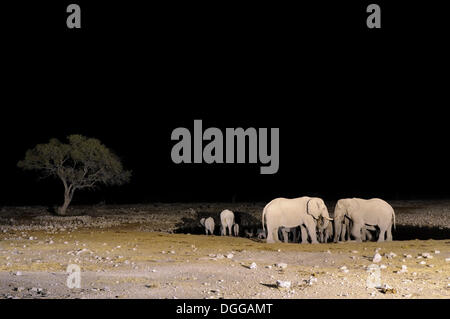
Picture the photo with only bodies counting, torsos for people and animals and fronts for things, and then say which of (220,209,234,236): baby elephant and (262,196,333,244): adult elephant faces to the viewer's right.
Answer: the adult elephant

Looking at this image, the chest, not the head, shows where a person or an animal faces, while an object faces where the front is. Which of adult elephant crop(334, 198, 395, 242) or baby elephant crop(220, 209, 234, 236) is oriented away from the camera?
the baby elephant

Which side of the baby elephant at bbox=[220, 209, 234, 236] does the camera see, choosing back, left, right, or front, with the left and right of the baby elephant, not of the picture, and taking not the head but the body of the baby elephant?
back

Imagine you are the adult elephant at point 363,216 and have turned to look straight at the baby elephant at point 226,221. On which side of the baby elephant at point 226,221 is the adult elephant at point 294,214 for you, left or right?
left

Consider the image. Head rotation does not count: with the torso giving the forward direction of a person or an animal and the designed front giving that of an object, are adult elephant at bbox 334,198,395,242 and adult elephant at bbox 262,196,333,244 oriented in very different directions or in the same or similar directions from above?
very different directions

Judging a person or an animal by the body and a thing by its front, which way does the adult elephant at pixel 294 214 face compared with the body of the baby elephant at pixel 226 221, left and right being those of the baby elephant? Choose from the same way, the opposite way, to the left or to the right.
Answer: to the right

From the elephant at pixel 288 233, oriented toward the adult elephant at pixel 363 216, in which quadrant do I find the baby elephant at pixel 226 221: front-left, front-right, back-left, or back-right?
back-left

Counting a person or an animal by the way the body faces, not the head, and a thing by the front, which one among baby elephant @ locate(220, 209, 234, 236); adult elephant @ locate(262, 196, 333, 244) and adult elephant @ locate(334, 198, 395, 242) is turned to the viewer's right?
adult elephant @ locate(262, 196, 333, 244)

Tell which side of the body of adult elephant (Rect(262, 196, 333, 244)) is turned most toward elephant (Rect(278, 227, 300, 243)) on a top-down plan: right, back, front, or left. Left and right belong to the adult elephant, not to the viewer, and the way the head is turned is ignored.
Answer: left

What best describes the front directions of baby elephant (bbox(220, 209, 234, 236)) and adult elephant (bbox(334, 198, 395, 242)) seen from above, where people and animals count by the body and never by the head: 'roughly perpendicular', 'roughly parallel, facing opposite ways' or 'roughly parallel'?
roughly perpendicular

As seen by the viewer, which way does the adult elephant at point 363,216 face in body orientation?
to the viewer's left

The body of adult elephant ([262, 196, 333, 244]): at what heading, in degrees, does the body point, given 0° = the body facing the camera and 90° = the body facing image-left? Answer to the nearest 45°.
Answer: approximately 270°

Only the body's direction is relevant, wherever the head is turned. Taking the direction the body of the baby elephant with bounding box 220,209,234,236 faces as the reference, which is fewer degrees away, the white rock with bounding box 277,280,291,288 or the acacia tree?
the acacia tree

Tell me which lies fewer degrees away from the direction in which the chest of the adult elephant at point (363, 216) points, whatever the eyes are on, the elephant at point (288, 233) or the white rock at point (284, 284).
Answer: the elephant

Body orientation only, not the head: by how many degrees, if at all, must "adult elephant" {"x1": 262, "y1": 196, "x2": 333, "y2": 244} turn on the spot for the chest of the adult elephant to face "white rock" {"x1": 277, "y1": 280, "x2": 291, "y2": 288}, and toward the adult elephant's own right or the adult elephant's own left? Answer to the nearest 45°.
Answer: approximately 90° to the adult elephant's own right
